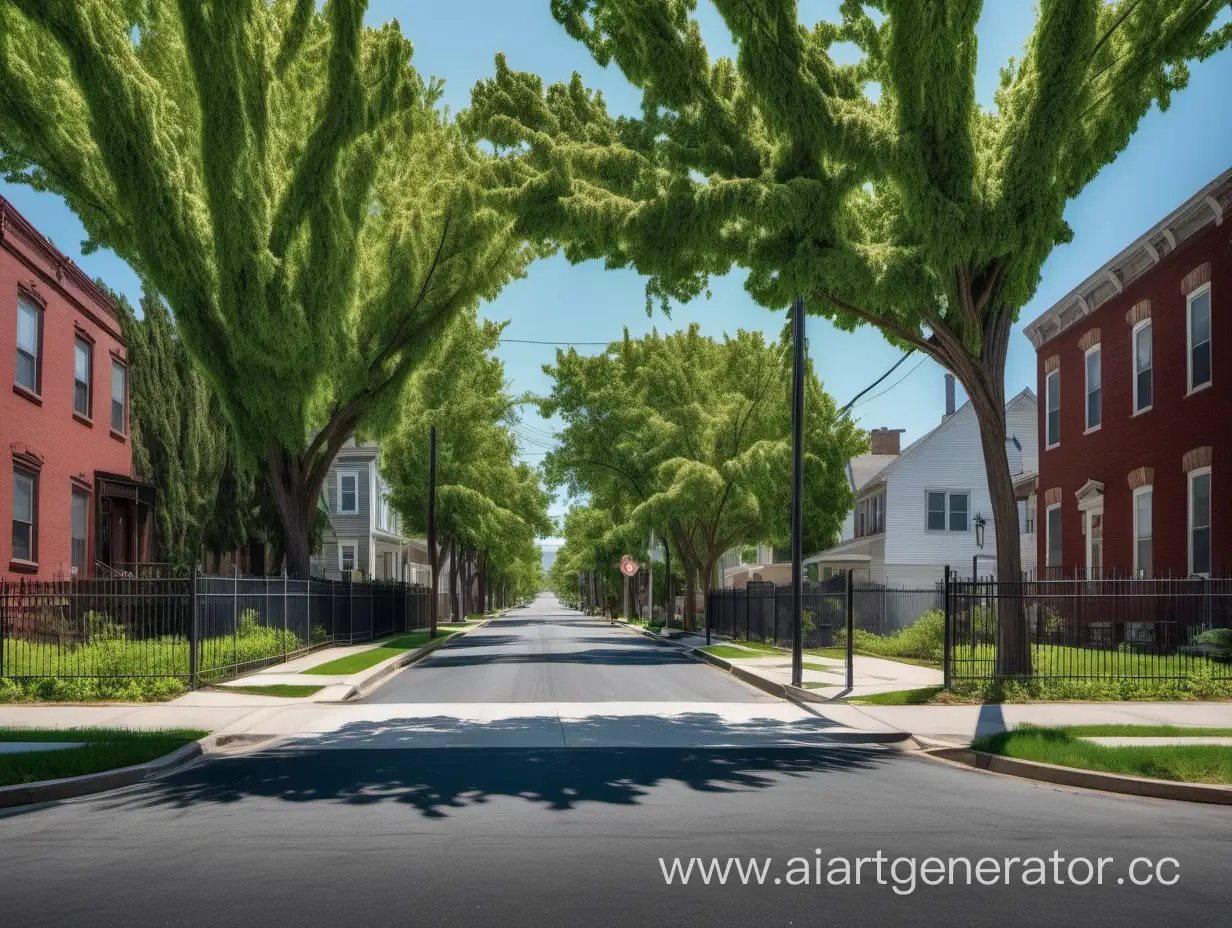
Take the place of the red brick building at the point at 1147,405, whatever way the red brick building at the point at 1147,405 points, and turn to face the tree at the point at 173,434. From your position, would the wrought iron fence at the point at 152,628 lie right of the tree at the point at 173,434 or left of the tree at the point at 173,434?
left

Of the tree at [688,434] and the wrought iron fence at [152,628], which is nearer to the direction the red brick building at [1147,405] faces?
the wrought iron fence

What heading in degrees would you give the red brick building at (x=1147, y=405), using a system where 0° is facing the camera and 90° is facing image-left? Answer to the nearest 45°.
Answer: approximately 45°

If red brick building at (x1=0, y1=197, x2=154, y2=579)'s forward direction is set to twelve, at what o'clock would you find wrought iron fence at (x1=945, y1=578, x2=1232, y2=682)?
The wrought iron fence is roughly at 12 o'clock from the red brick building.

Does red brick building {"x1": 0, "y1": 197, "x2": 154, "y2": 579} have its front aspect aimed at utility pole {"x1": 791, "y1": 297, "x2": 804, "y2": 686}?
yes

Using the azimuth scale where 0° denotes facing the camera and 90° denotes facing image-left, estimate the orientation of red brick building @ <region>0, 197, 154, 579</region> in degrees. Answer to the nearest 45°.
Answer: approximately 315°
